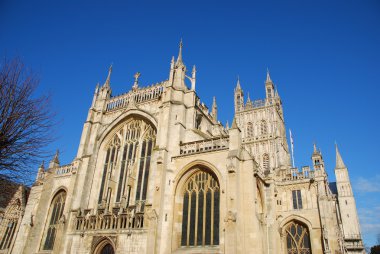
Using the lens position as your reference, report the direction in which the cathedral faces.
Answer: facing the viewer and to the left of the viewer
